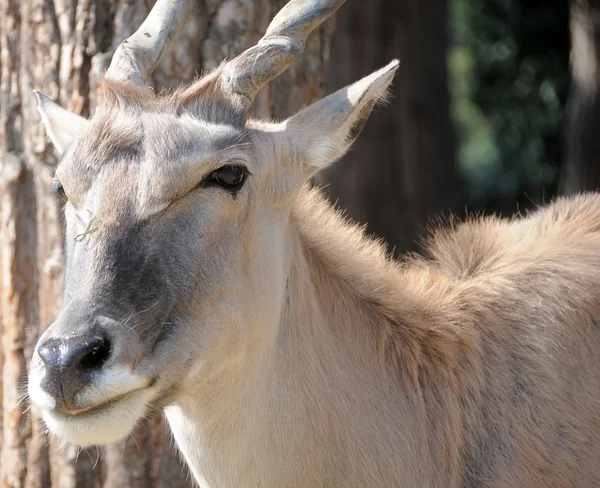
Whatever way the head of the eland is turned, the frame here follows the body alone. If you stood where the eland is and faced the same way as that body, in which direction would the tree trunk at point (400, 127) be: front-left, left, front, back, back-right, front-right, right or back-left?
back-right

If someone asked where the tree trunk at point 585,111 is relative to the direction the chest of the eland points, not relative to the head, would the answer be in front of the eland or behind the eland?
behind

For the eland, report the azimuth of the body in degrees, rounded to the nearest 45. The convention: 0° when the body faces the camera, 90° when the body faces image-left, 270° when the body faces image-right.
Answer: approximately 45°

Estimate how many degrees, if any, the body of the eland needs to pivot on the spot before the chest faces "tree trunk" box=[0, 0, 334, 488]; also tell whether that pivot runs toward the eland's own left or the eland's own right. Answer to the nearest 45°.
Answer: approximately 90° to the eland's own right
